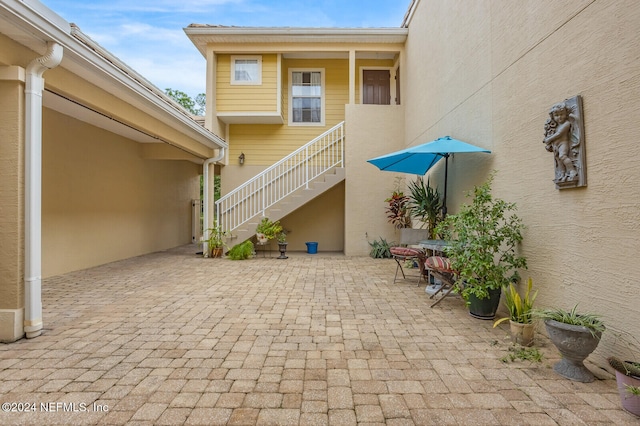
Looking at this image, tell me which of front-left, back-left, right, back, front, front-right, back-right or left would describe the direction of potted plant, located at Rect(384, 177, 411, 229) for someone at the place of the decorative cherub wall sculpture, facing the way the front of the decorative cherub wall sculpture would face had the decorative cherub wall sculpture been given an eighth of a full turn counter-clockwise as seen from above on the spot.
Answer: back-right

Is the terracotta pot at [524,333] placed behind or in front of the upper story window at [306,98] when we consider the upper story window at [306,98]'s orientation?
in front

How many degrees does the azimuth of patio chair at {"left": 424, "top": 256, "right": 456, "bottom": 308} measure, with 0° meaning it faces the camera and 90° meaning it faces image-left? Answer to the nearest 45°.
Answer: approximately 90°

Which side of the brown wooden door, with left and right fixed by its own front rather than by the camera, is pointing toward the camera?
front

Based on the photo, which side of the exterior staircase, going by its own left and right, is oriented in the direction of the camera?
left

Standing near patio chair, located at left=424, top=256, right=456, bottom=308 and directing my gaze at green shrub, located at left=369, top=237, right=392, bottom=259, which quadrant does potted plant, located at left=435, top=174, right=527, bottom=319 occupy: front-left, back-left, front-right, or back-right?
back-right

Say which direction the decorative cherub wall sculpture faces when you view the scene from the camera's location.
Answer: facing the viewer and to the left of the viewer

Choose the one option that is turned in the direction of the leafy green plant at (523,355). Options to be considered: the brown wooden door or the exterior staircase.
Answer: the brown wooden door

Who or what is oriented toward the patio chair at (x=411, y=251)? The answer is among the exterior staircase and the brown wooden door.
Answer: the brown wooden door

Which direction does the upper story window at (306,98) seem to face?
toward the camera

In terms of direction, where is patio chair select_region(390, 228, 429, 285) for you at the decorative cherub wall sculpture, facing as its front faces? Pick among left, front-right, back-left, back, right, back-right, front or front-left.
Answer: right

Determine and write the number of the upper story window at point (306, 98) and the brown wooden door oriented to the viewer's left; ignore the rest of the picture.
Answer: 0

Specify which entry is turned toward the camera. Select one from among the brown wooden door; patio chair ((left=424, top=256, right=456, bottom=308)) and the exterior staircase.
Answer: the brown wooden door

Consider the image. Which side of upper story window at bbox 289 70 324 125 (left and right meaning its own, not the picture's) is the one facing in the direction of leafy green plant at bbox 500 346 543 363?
front
